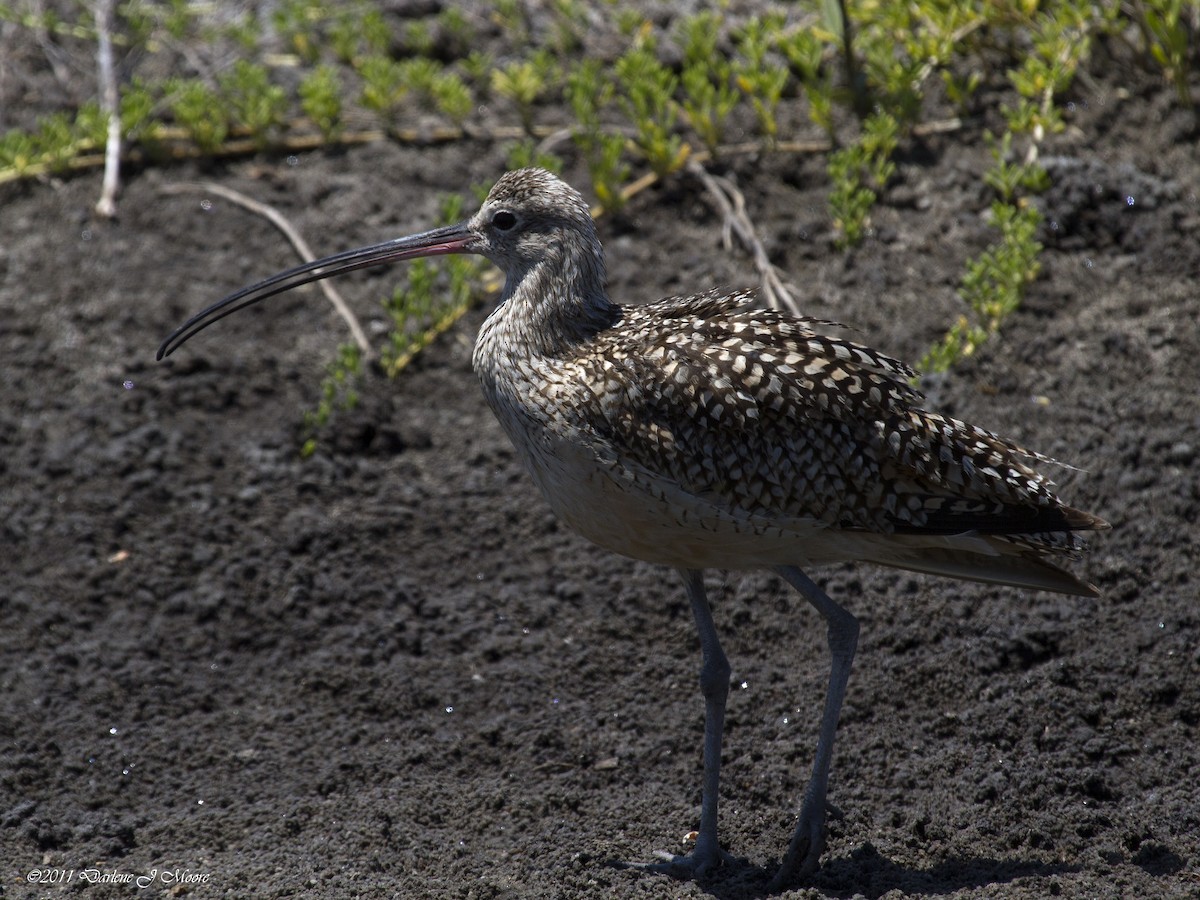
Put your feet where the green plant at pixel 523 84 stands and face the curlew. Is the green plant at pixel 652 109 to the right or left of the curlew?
left

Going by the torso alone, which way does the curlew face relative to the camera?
to the viewer's left

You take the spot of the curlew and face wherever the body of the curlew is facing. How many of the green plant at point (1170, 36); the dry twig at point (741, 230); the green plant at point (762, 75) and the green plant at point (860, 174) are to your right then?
4

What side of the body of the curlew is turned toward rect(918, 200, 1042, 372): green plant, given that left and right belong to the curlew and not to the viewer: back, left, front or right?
right

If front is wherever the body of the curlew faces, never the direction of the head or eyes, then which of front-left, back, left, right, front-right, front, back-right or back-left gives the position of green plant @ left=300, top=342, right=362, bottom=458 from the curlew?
front-right

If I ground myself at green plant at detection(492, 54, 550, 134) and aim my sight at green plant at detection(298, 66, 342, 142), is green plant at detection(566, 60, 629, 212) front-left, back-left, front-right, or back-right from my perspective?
back-left

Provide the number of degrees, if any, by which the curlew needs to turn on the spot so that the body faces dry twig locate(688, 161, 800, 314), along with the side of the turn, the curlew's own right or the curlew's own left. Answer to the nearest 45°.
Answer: approximately 90° to the curlew's own right

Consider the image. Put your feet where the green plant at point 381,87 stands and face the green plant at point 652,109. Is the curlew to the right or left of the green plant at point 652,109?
right

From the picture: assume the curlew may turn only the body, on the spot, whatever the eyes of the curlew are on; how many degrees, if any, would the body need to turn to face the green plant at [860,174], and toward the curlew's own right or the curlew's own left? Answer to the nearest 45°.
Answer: approximately 90° to the curlew's own right

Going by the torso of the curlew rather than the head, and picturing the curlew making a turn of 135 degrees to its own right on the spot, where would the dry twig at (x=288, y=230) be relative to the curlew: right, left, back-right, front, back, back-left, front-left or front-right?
left

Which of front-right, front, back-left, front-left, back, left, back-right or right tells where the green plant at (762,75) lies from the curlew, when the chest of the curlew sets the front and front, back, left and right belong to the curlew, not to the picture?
right
